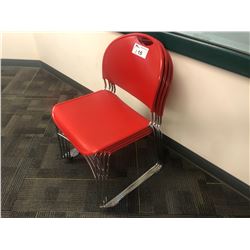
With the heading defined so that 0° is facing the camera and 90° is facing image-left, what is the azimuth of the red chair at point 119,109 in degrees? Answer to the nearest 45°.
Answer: approximately 45°
